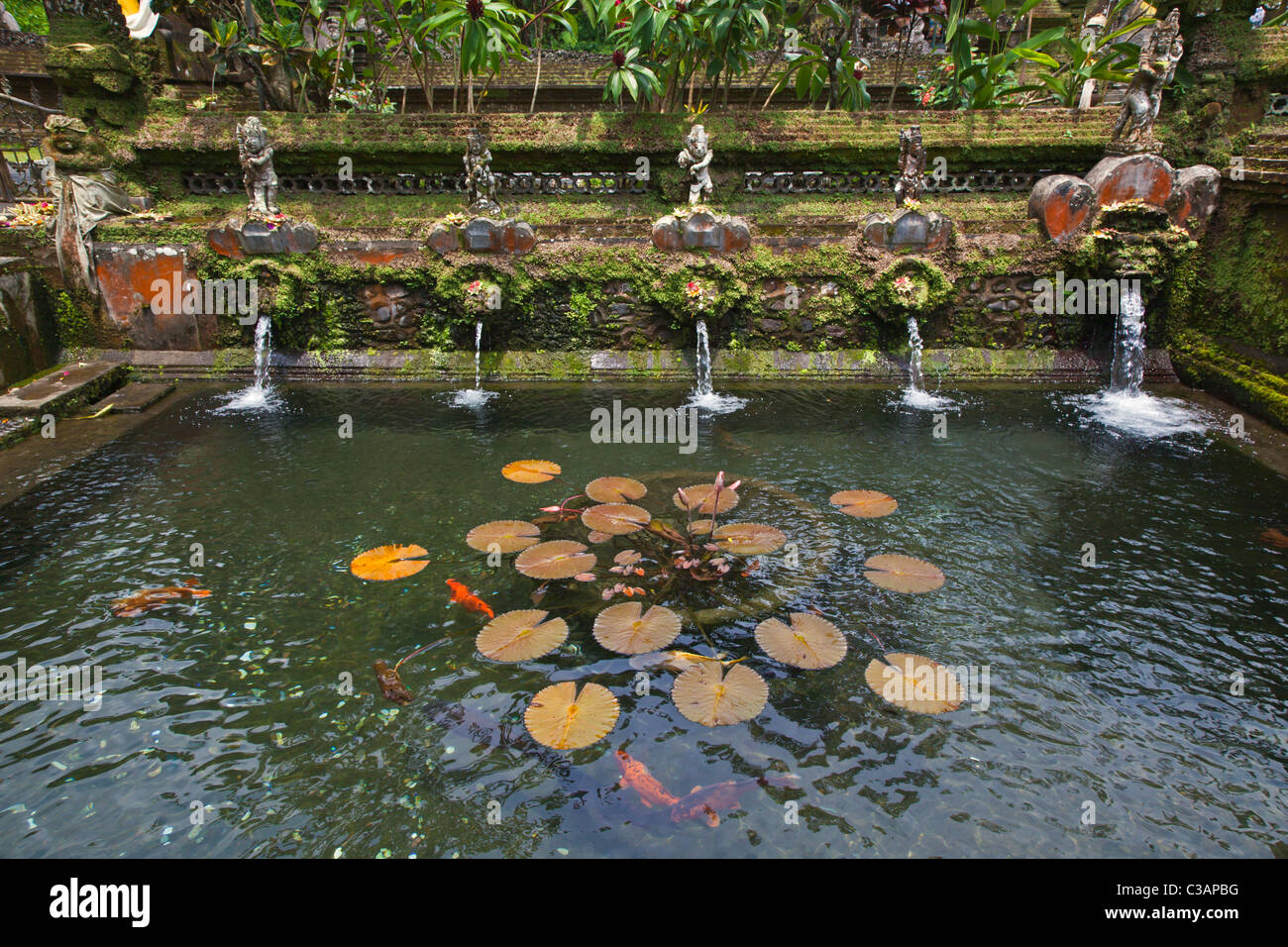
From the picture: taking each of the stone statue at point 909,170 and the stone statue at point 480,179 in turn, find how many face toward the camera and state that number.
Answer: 2

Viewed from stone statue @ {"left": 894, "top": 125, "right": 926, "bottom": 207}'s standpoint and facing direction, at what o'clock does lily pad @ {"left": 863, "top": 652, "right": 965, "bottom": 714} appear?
The lily pad is roughly at 12 o'clock from the stone statue.

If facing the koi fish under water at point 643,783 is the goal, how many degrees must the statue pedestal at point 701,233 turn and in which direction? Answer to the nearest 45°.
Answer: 0° — it already faces it

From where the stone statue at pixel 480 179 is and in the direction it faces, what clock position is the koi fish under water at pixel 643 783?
The koi fish under water is roughly at 12 o'clock from the stone statue.

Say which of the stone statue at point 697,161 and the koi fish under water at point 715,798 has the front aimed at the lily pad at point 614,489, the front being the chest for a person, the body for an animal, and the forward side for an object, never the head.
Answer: the stone statue

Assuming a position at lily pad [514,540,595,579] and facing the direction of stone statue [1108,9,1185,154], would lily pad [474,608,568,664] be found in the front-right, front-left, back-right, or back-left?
back-right

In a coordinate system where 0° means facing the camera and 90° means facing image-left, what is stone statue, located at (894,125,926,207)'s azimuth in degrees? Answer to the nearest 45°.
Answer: approximately 0°

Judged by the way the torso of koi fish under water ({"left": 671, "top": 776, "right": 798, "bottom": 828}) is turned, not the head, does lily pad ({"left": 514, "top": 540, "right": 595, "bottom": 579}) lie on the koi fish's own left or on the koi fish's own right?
on the koi fish's own right
